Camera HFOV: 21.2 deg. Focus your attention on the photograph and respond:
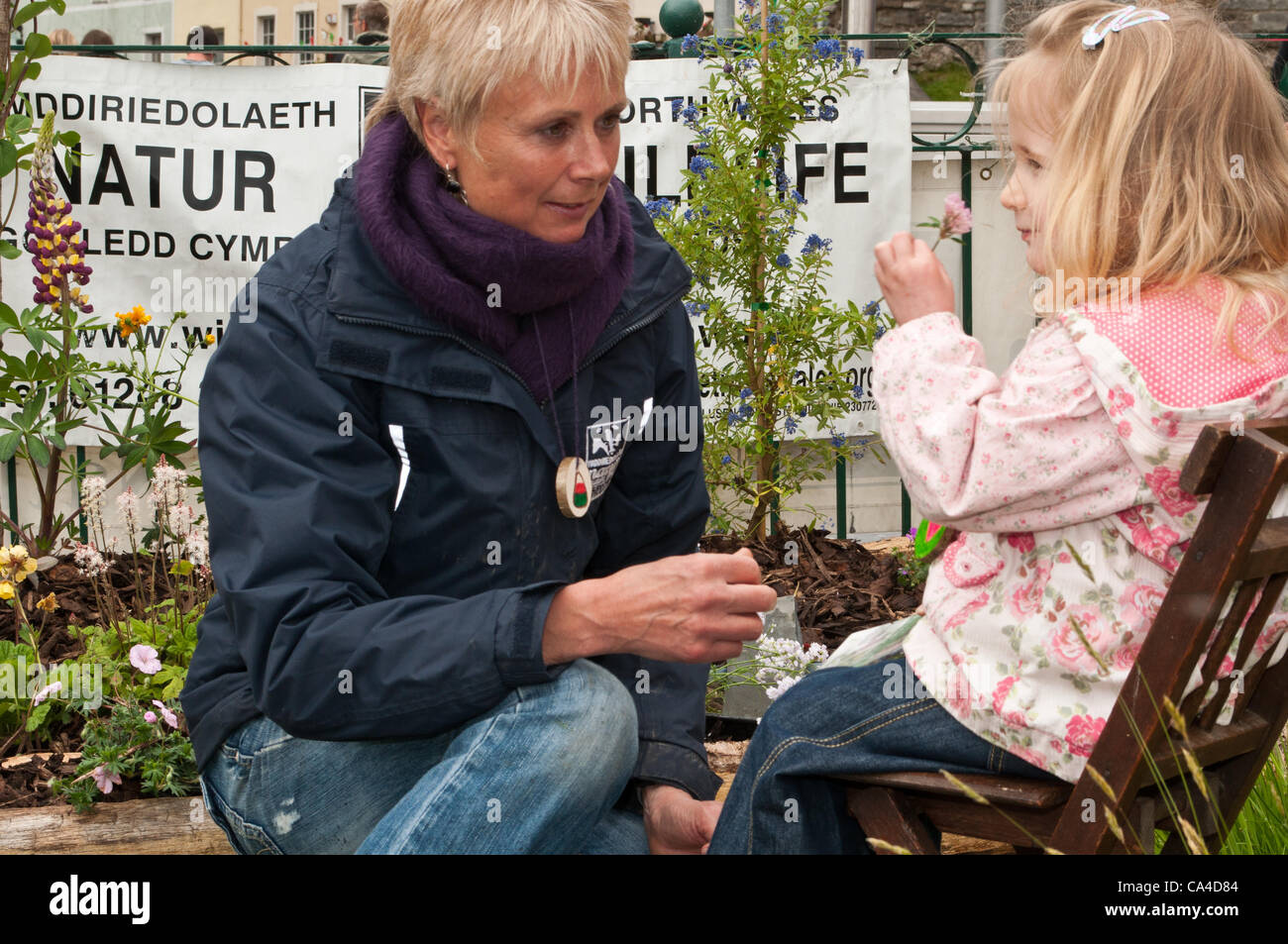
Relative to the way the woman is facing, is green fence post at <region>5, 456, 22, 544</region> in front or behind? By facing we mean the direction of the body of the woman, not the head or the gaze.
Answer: behind

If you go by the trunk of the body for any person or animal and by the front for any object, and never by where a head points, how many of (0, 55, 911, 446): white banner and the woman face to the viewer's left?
0

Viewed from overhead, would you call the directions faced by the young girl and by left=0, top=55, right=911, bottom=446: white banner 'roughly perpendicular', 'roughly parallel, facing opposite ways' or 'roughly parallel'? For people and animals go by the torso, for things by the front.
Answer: roughly perpendicular

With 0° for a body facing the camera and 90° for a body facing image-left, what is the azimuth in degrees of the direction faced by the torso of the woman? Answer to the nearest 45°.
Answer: approximately 315°

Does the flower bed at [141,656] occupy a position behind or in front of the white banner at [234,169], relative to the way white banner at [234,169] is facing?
in front

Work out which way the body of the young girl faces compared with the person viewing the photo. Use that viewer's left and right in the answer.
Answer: facing to the left of the viewer

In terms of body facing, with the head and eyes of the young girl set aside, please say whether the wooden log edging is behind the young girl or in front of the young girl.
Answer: in front

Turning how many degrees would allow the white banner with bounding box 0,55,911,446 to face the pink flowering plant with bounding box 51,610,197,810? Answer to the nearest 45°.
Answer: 0° — it already faces it

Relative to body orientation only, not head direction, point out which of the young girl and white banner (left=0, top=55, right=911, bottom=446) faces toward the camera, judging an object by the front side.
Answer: the white banner

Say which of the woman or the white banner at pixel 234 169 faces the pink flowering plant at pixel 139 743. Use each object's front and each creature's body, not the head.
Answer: the white banner

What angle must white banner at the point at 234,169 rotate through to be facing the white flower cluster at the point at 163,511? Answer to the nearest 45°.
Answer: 0° — it already faces it

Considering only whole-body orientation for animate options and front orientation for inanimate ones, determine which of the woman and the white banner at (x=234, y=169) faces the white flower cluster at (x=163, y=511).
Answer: the white banner

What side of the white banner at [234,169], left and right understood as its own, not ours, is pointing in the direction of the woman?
front

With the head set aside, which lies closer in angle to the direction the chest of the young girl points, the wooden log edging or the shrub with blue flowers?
the wooden log edging

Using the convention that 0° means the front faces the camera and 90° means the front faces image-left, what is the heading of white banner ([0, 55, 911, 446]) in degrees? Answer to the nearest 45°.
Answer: approximately 0°

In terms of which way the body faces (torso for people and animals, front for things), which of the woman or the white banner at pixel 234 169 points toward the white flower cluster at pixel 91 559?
the white banner
